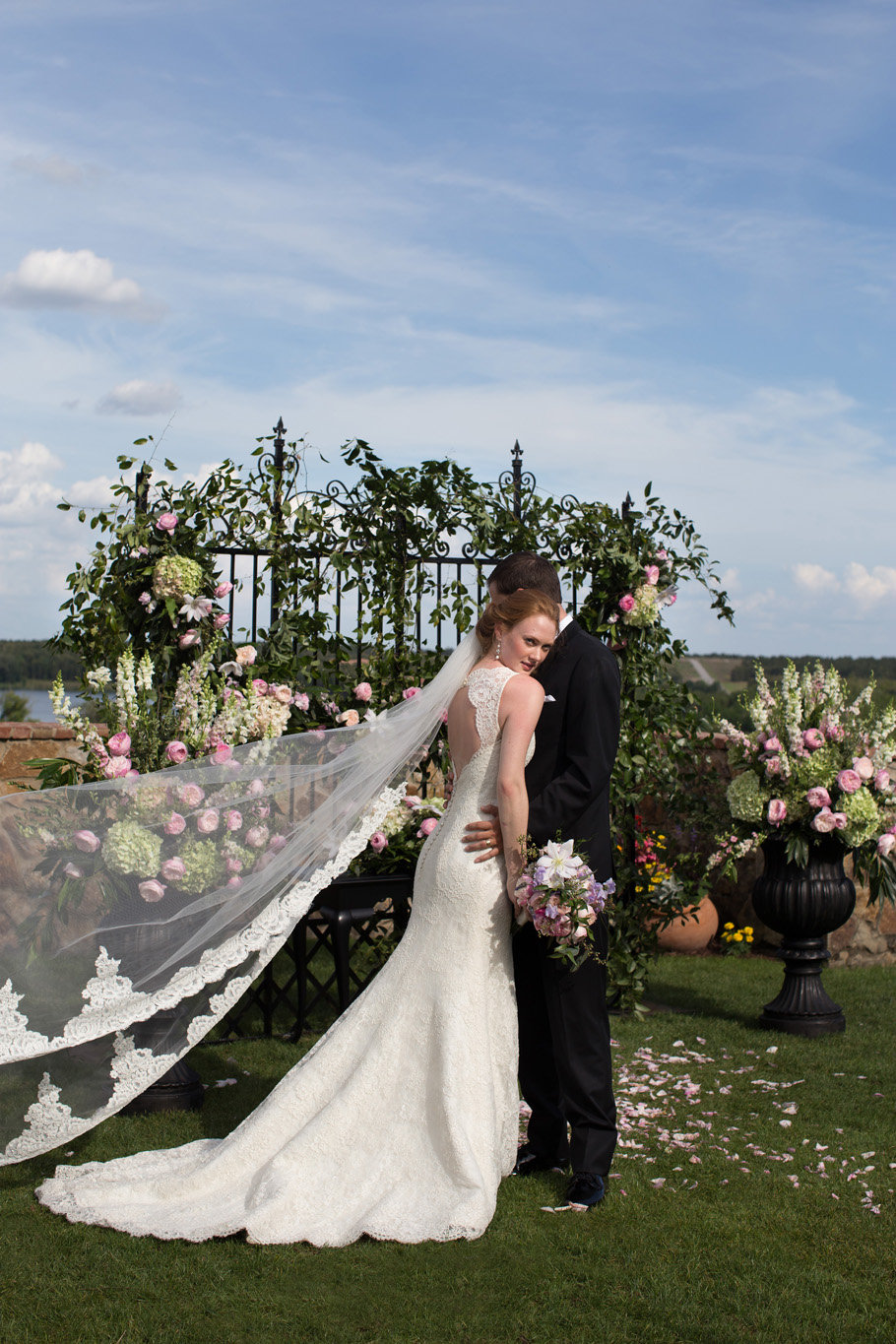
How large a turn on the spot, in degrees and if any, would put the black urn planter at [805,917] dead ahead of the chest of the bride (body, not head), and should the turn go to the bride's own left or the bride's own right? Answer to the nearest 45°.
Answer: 0° — they already face it

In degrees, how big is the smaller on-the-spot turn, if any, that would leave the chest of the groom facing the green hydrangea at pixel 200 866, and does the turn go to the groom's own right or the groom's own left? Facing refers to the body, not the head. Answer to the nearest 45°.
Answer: approximately 45° to the groom's own right

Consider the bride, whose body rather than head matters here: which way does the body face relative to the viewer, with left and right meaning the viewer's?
facing away from the viewer and to the right of the viewer

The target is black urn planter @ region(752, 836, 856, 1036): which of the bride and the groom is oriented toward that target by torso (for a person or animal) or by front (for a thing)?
the bride

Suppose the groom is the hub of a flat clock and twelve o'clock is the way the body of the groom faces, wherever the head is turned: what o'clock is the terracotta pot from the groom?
The terracotta pot is roughly at 5 o'clock from the groom.

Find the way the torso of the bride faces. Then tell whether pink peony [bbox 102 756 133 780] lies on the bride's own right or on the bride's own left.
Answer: on the bride's own left

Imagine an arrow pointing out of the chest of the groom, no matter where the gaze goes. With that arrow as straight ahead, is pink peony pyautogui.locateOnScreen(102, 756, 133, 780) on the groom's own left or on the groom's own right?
on the groom's own right

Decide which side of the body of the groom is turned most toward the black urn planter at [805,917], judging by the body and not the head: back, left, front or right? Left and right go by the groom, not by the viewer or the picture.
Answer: back

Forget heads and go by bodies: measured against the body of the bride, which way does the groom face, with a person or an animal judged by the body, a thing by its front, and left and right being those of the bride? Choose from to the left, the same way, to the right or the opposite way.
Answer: the opposite way
